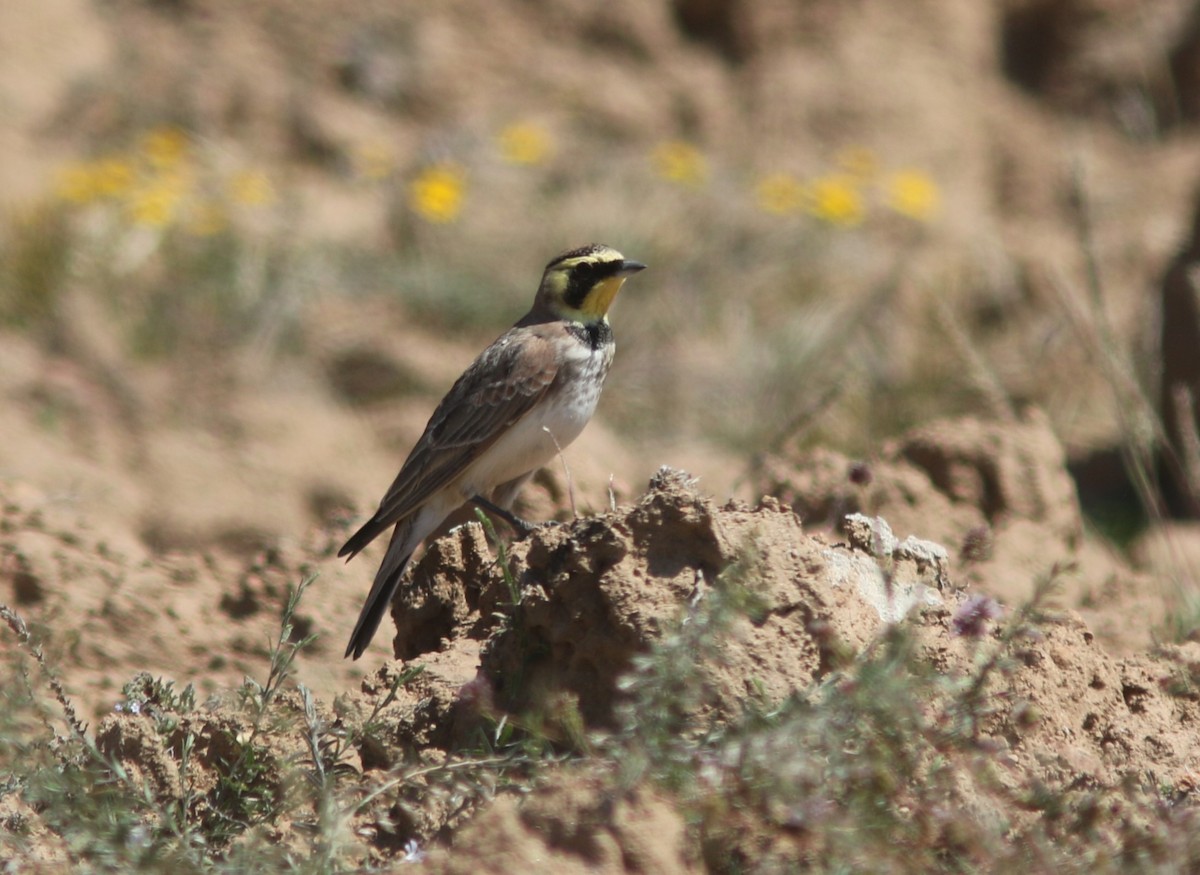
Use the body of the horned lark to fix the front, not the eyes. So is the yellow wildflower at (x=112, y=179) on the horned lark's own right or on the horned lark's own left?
on the horned lark's own left

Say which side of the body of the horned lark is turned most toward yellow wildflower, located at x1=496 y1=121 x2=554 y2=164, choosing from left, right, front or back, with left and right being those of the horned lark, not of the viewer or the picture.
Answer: left

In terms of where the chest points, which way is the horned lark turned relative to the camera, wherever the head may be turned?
to the viewer's right

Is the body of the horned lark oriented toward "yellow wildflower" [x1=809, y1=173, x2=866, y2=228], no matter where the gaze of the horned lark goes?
no

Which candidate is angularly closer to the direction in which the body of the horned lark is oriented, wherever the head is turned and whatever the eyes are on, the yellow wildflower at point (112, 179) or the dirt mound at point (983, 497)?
the dirt mound

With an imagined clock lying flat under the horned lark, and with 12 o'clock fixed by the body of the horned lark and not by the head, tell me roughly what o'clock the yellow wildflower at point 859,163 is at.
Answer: The yellow wildflower is roughly at 10 o'clock from the horned lark.

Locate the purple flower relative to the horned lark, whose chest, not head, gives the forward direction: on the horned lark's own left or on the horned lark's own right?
on the horned lark's own right

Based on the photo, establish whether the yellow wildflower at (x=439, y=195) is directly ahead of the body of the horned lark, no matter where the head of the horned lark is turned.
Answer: no

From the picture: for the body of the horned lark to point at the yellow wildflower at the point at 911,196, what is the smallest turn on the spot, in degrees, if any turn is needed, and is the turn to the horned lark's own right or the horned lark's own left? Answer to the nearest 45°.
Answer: approximately 45° to the horned lark's own left
